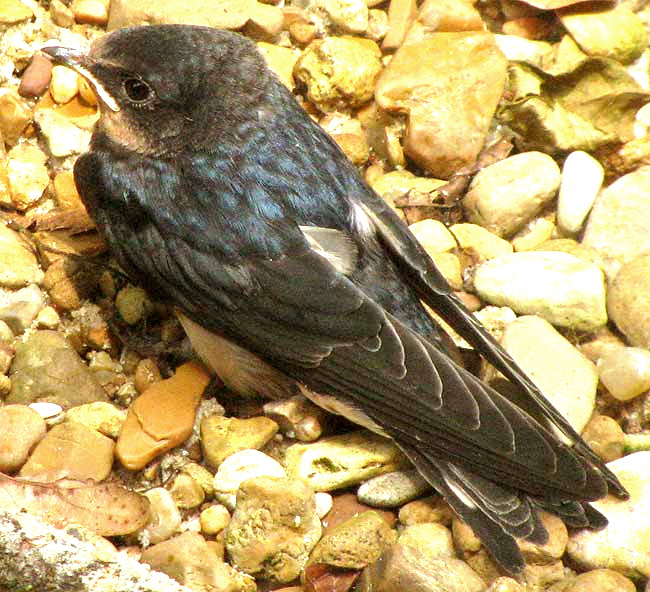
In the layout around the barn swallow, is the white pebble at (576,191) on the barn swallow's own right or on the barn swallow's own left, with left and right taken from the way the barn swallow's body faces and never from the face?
on the barn swallow's own right

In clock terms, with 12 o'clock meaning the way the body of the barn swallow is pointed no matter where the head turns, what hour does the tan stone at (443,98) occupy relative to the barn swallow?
The tan stone is roughly at 2 o'clock from the barn swallow.

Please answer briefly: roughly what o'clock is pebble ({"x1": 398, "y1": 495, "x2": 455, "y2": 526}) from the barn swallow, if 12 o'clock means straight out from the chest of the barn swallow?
The pebble is roughly at 6 o'clock from the barn swallow.

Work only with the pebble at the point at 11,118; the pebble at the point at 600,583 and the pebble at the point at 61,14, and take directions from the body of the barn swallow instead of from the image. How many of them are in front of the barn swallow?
2

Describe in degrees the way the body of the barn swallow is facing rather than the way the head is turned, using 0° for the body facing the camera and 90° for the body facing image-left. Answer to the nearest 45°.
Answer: approximately 135°

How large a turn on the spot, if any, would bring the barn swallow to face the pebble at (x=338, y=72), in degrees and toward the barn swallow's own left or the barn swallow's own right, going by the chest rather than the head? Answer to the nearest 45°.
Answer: approximately 45° to the barn swallow's own right

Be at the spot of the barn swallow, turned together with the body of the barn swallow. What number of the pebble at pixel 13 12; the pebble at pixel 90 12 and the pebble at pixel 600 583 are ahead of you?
2

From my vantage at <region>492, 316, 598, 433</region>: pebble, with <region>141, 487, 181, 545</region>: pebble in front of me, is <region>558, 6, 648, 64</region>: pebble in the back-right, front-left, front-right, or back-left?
back-right

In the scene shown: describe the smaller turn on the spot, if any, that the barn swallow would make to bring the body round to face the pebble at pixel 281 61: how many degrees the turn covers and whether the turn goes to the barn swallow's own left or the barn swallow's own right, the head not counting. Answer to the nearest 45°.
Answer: approximately 45° to the barn swallow's own right

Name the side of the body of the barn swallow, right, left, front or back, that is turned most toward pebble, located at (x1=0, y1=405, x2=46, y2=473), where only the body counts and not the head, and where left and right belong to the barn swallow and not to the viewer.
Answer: left

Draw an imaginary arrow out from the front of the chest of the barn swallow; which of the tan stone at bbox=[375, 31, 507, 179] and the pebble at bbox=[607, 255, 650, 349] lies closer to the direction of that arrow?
the tan stone

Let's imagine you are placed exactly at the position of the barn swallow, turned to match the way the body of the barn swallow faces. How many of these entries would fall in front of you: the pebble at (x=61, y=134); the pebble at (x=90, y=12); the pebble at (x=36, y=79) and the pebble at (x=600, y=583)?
3

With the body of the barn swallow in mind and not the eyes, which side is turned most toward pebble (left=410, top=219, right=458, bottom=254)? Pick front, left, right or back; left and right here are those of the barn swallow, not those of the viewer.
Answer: right

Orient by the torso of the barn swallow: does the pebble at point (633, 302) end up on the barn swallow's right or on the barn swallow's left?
on the barn swallow's right

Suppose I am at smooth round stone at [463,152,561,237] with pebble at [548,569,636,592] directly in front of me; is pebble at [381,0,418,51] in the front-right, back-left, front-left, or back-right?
back-right
